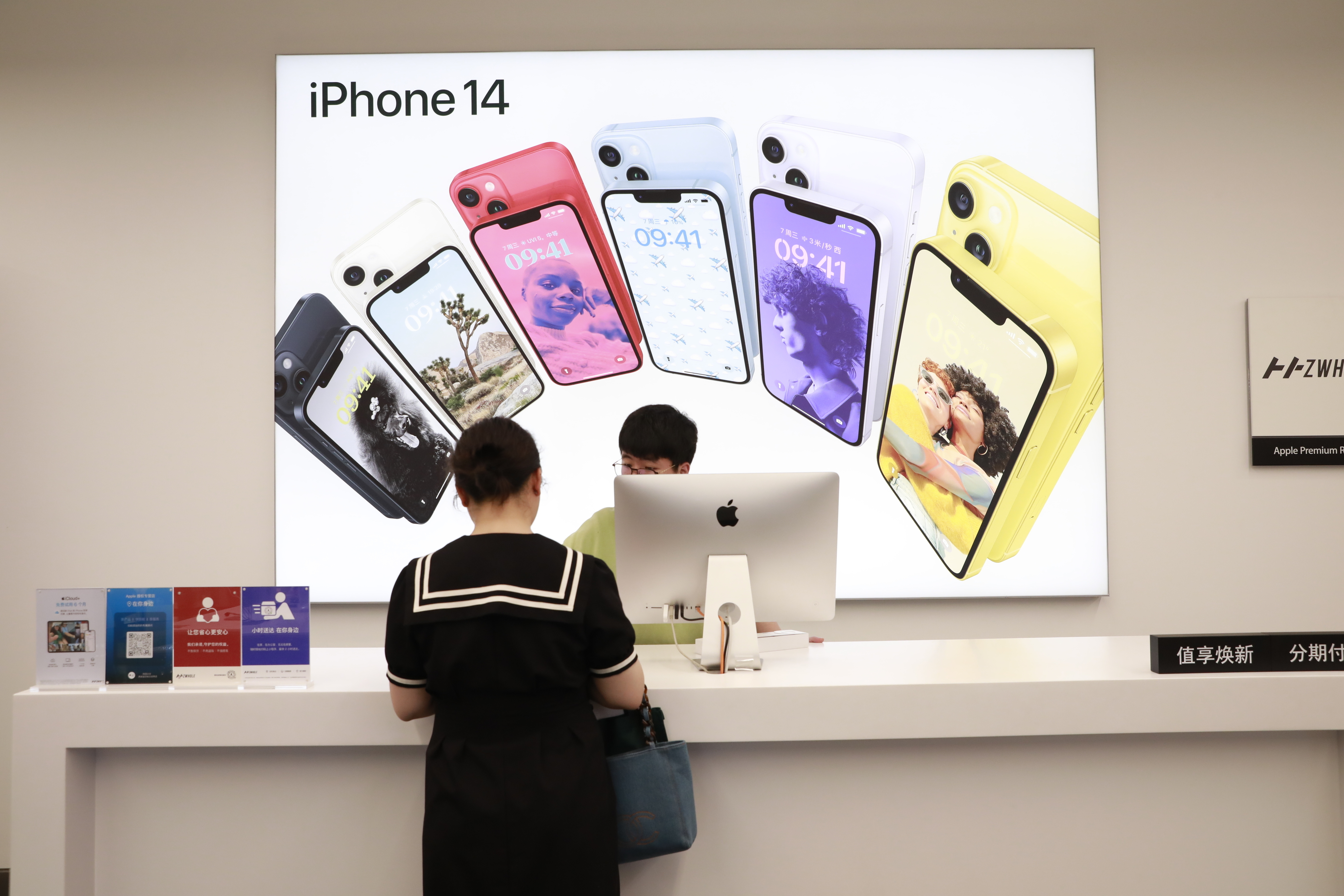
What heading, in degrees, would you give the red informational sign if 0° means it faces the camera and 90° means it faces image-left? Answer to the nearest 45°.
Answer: approximately 0°

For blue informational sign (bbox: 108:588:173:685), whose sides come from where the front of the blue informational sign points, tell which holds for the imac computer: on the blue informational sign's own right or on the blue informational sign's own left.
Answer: on the blue informational sign's own left

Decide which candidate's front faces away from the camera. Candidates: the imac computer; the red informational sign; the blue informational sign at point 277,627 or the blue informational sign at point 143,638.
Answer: the imac computer

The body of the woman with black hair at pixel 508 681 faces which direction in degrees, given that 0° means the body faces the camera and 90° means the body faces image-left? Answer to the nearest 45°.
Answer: approximately 180°

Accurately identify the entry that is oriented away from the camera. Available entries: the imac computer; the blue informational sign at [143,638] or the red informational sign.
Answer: the imac computer

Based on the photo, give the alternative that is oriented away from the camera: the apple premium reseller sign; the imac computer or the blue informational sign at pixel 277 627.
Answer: the imac computer

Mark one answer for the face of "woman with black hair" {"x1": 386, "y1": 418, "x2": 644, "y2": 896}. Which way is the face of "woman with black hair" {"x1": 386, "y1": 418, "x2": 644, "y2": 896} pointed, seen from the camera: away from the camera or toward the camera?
away from the camera

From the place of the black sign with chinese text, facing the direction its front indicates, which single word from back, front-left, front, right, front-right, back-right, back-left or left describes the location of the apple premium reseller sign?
back

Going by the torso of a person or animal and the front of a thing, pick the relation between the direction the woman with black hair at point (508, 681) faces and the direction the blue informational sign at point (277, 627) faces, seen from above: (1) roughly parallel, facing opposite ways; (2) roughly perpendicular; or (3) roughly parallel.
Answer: roughly parallel, facing opposite ways

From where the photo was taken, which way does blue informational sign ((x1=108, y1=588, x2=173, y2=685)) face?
toward the camera

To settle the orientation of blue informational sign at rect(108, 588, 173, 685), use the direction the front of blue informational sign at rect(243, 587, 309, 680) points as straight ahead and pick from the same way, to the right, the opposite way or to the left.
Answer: the same way
